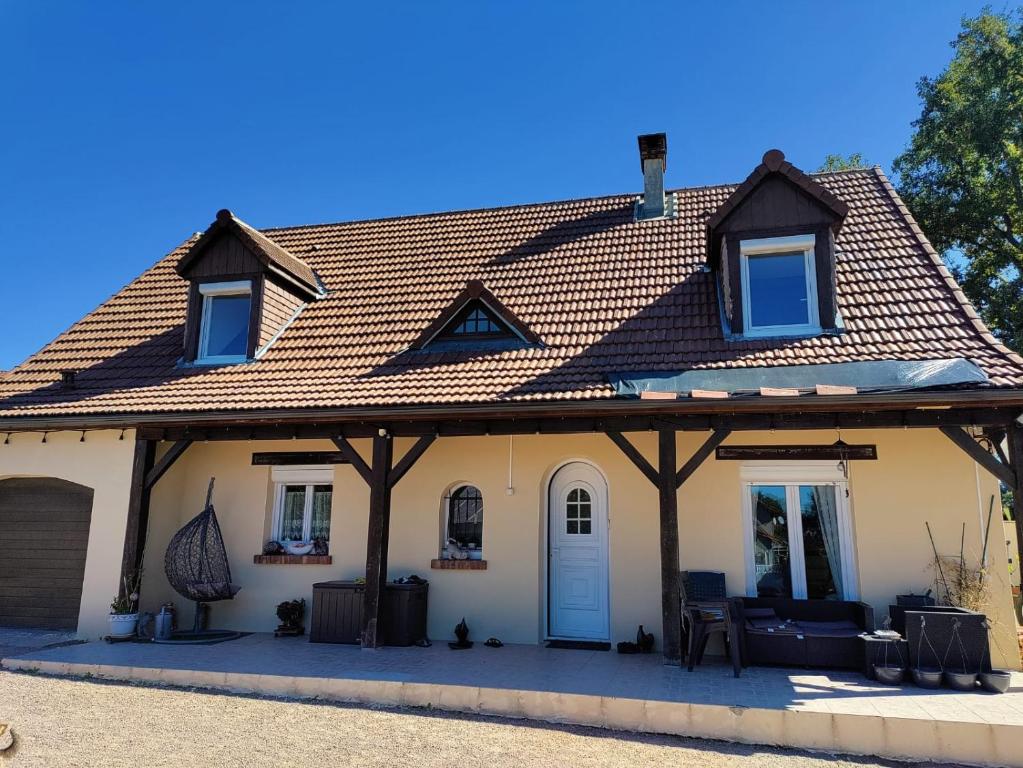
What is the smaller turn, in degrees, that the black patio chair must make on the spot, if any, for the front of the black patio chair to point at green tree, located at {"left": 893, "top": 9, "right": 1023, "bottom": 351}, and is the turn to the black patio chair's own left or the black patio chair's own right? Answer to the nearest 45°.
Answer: approximately 90° to the black patio chair's own left

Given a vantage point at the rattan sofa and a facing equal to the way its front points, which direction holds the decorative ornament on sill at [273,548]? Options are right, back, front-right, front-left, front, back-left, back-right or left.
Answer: right

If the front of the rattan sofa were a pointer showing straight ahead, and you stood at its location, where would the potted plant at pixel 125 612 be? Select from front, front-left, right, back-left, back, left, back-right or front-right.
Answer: right

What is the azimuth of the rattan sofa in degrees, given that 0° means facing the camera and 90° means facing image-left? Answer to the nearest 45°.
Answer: approximately 0°

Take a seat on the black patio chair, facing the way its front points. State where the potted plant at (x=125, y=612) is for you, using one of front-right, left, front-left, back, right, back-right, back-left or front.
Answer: back-right

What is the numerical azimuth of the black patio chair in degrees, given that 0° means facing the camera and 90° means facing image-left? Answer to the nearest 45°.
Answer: approximately 315°

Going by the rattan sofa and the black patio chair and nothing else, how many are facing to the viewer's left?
0
